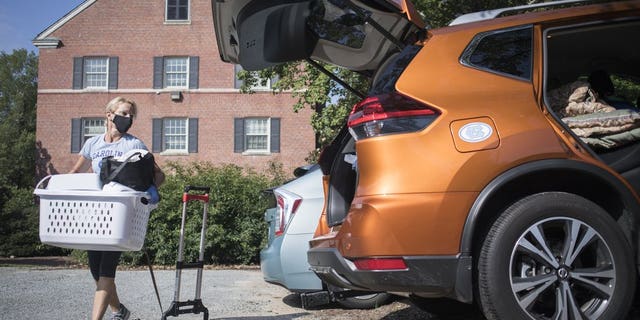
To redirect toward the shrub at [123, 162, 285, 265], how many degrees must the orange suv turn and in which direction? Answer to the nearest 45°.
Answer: approximately 135° to its left

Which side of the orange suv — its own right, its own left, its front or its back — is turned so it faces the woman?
back

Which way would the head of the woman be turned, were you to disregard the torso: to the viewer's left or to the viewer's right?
to the viewer's right

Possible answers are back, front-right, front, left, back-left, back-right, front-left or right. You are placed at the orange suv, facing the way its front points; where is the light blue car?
back-left

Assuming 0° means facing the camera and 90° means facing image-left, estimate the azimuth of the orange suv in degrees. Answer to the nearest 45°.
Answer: approximately 270°
